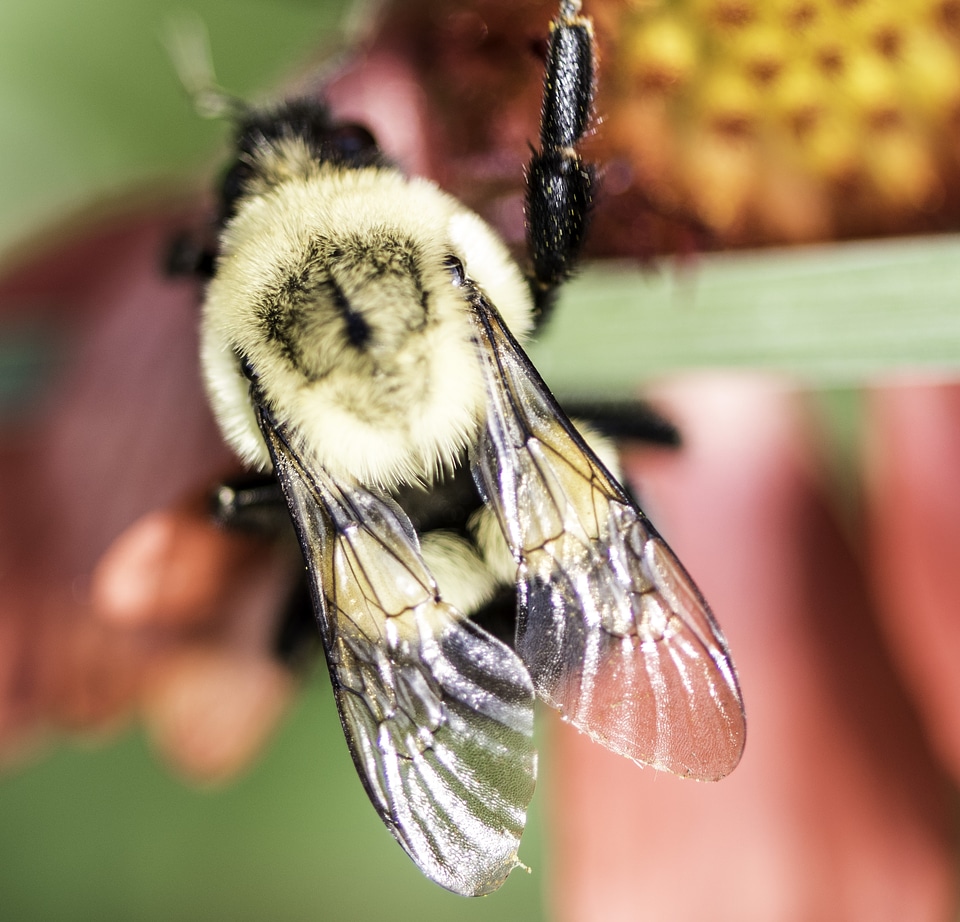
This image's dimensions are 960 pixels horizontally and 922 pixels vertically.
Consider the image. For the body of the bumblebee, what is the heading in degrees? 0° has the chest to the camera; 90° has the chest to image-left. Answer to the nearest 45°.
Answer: approximately 135°
